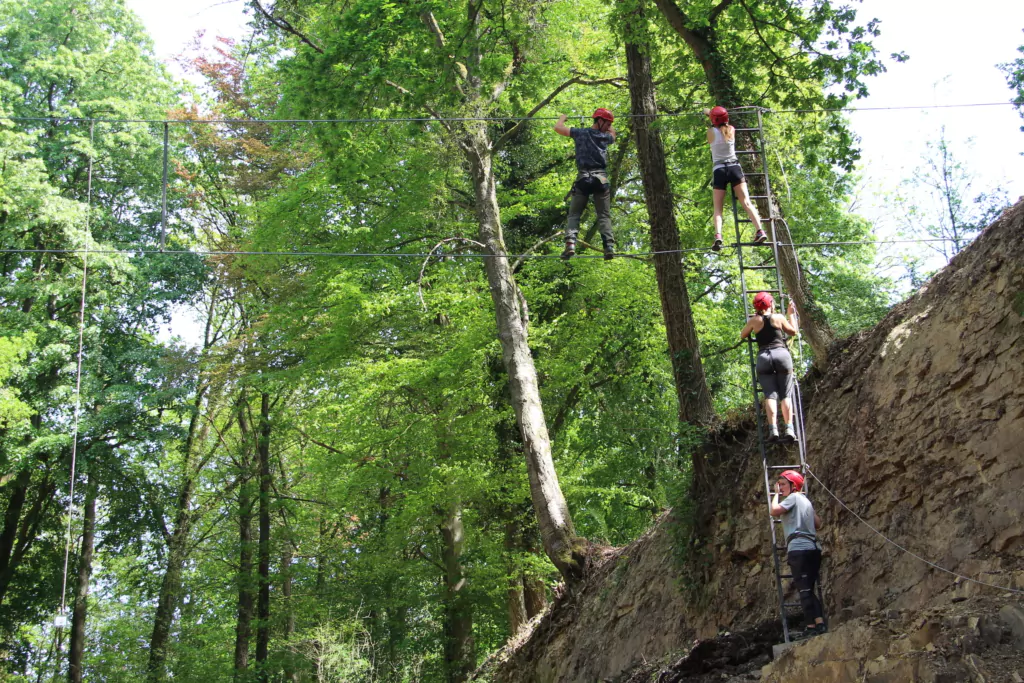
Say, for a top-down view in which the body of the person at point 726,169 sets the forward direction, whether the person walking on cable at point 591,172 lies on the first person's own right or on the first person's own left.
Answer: on the first person's own left

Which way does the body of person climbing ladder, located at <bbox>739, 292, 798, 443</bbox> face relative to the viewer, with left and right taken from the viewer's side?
facing away from the viewer

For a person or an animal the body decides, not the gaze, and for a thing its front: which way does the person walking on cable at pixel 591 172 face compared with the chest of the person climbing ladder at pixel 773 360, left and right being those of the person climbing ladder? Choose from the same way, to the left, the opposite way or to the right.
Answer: the same way

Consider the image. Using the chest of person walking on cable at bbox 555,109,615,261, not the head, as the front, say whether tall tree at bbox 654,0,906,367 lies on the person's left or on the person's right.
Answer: on the person's right

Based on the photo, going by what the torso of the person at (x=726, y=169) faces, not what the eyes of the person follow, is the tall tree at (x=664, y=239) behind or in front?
in front

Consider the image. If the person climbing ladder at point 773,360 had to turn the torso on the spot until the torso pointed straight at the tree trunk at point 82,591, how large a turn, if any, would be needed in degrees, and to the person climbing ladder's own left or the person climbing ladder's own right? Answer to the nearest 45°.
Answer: approximately 45° to the person climbing ladder's own left

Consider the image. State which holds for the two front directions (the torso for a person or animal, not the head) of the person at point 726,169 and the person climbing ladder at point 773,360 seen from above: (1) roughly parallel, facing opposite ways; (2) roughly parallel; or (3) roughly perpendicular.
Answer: roughly parallel

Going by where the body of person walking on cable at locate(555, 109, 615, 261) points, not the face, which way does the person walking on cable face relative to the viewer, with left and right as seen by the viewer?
facing away from the viewer

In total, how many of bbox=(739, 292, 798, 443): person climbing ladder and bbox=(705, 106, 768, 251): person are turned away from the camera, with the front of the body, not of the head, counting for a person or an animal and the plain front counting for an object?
2

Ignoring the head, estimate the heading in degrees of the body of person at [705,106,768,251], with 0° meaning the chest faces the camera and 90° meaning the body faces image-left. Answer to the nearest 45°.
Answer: approximately 180°

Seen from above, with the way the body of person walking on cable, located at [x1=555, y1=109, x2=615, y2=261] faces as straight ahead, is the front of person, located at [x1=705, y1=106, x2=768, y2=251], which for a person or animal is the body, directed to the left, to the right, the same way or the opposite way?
the same way

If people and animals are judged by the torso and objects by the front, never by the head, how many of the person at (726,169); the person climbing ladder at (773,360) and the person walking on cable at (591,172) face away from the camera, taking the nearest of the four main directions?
3
